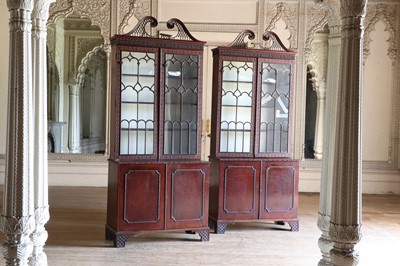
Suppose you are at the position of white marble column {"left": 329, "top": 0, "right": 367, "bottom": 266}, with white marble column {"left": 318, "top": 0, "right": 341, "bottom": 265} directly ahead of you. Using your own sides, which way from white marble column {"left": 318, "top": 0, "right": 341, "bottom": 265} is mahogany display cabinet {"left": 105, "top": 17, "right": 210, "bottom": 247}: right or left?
left

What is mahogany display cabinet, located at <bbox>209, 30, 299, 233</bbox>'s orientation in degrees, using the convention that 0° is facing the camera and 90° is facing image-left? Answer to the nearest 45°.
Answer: approximately 0°

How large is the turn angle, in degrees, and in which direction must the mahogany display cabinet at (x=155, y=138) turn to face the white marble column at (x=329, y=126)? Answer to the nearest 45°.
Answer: approximately 45° to its left

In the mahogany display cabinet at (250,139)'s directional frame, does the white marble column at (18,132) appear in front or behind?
in front

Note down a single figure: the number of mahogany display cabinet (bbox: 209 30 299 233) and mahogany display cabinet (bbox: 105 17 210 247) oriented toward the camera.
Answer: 2

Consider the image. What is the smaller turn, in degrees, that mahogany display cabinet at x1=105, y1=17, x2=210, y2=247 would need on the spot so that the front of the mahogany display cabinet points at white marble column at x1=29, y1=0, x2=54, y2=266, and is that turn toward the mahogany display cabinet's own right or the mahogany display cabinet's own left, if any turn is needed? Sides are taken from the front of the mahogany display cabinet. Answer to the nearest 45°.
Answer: approximately 45° to the mahogany display cabinet's own right

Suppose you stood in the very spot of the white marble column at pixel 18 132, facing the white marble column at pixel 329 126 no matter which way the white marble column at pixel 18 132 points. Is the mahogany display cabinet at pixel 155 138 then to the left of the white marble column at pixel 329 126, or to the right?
left

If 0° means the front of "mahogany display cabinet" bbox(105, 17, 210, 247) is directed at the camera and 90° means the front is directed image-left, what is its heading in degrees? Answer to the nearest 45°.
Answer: approximately 0°

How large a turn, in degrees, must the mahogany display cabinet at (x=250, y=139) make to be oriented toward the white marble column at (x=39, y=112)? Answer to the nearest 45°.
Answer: approximately 45° to its right

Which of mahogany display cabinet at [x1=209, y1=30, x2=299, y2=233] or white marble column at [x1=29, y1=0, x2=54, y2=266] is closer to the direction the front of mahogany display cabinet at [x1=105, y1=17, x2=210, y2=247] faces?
the white marble column

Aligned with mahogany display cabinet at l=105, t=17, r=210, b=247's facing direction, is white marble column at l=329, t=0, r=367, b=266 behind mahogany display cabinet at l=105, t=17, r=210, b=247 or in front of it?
in front
